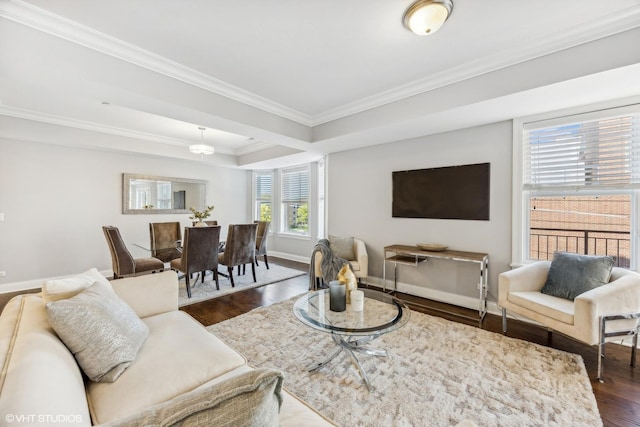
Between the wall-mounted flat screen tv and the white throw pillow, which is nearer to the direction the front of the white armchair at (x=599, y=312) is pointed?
the white throw pillow

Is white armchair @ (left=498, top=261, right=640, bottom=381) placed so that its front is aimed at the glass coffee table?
yes

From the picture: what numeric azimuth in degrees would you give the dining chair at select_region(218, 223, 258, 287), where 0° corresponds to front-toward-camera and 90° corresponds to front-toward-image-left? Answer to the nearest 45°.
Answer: approximately 135°

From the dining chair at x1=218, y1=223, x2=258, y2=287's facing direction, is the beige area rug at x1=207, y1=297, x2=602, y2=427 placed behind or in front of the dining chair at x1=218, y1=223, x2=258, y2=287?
behind

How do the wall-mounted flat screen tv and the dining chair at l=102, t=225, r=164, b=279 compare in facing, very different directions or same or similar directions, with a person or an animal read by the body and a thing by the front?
very different directions

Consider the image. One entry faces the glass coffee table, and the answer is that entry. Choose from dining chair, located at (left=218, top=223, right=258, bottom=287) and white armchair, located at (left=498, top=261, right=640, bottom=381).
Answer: the white armchair

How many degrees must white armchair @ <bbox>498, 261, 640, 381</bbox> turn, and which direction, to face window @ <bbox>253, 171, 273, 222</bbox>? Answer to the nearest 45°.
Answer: approximately 45° to its right

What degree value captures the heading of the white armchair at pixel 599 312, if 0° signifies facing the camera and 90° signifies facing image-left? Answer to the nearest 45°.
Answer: approximately 45°

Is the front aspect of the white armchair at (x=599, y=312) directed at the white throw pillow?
yes

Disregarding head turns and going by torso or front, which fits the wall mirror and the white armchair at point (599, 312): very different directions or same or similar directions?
very different directions

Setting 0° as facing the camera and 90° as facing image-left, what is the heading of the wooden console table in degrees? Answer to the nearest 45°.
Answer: approximately 45°

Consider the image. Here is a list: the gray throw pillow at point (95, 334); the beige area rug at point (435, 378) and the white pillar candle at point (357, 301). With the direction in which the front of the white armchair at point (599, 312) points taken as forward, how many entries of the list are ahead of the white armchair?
3

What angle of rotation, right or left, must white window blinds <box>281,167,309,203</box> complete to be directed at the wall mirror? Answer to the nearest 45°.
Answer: approximately 45° to its right

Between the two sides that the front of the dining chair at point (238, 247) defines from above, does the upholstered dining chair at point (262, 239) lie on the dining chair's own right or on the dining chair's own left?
on the dining chair's own right
